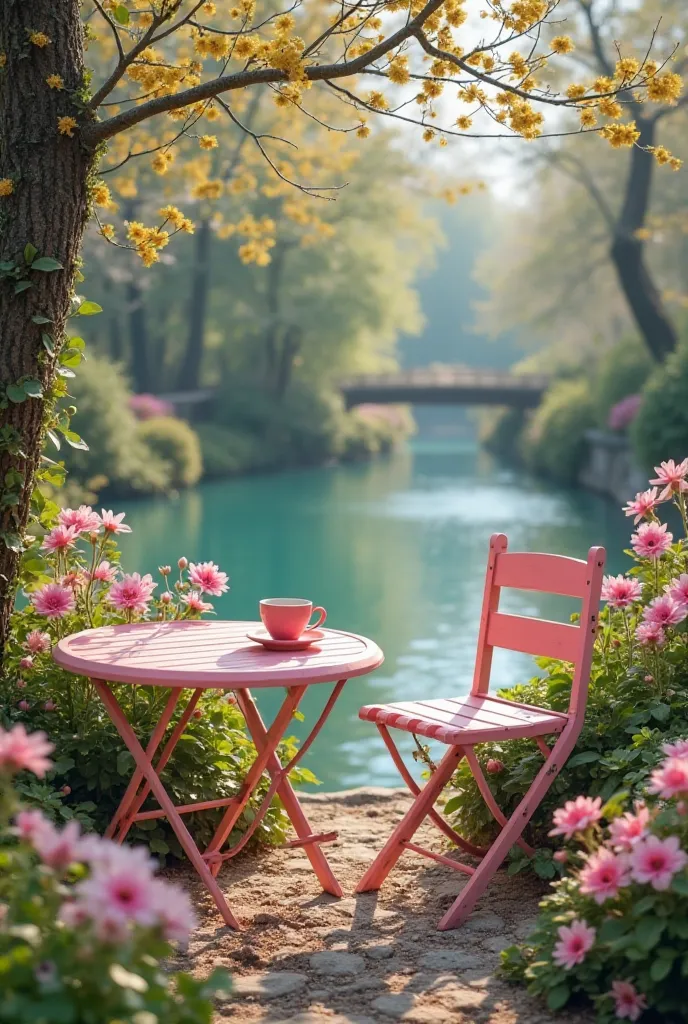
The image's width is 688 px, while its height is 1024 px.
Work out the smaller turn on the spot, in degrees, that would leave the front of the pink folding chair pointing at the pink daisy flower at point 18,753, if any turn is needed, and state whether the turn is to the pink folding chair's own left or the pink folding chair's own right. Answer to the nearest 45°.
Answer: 0° — it already faces it

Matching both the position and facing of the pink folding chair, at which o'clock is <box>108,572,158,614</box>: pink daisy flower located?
The pink daisy flower is roughly at 2 o'clock from the pink folding chair.

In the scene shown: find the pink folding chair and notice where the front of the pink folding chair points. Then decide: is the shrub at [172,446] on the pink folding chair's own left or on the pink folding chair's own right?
on the pink folding chair's own right

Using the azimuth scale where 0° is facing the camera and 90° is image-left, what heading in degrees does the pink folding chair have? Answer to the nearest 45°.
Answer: approximately 45°

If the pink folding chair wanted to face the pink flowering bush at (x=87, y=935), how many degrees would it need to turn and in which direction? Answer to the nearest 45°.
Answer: approximately 45° to its left

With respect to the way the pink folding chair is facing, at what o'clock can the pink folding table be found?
The pink folding table is roughly at 1 o'clock from the pink folding chair.

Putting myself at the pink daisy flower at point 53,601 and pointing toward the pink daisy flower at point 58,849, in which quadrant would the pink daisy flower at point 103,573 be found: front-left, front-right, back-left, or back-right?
back-left

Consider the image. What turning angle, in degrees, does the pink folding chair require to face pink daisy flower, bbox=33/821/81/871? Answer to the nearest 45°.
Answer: approximately 45° to its left

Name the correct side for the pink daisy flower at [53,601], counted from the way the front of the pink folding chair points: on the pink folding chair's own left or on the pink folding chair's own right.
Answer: on the pink folding chair's own right

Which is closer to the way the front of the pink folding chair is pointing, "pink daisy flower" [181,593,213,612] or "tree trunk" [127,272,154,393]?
the pink daisy flower

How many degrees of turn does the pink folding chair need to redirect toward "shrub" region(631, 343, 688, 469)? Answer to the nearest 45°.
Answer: approximately 135° to its right

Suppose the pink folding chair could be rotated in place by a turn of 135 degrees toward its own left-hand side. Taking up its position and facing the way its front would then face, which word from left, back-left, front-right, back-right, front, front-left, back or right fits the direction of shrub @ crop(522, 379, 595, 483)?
left

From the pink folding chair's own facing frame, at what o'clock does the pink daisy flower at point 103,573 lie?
The pink daisy flower is roughly at 2 o'clock from the pink folding chair.
